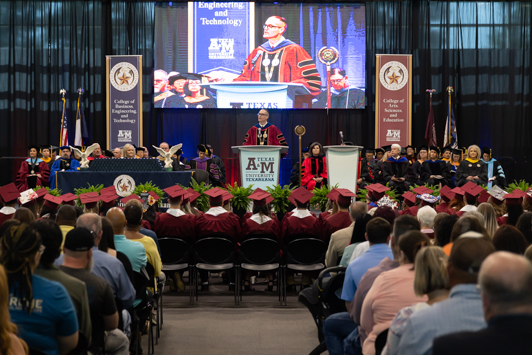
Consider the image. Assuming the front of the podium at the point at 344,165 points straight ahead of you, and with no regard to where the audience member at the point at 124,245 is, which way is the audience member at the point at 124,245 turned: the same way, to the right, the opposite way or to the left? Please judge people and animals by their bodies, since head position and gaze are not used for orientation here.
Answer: the opposite way

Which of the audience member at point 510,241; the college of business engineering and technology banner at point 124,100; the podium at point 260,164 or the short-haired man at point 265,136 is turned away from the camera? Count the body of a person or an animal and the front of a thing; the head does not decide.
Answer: the audience member

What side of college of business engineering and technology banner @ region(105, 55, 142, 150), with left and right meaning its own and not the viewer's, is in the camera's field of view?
front

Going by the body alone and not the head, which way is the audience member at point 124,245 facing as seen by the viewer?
away from the camera

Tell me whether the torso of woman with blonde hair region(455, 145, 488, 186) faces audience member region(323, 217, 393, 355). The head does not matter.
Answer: yes

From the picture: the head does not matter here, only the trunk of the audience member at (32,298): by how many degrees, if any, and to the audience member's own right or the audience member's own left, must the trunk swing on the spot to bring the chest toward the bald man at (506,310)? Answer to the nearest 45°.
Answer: approximately 90° to the audience member's own right

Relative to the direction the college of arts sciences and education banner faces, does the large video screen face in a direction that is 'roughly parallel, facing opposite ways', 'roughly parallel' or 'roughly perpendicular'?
roughly parallel

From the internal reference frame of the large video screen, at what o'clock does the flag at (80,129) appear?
The flag is roughly at 3 o'clock from the large video screen.

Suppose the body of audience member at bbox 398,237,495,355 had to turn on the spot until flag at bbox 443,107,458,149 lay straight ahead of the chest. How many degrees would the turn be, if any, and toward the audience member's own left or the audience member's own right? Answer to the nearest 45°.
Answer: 0° — they already face it

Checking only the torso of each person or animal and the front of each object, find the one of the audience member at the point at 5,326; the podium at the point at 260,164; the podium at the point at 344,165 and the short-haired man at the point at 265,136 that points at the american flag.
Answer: the audience member

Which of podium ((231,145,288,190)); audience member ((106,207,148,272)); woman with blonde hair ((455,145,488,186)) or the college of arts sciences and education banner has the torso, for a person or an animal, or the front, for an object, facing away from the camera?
the audience member

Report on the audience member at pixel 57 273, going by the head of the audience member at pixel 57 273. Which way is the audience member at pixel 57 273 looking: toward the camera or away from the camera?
away from the camera

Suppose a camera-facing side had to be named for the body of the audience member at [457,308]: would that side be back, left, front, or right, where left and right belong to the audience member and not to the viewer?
back

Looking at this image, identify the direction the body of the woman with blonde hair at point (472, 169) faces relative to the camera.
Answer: toward the camera

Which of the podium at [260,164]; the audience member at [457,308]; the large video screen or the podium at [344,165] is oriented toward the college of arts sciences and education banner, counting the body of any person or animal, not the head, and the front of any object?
the audience member
